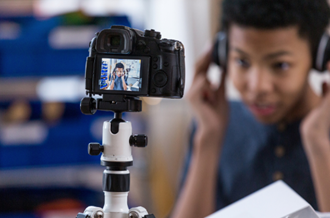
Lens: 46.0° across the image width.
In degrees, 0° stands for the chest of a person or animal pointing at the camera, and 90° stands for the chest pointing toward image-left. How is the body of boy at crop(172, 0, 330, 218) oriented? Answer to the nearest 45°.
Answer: approximately 0°

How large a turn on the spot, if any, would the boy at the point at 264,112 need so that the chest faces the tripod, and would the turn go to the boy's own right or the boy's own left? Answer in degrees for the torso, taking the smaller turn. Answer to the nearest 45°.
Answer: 0° — they already face it

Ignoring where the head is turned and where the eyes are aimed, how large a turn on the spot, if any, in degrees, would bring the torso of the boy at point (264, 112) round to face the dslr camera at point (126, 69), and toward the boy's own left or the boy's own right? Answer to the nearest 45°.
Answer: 0° — they already face it

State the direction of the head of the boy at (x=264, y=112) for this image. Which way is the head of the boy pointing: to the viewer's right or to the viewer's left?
to the viewer's left

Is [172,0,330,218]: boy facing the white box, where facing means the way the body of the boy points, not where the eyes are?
yes
